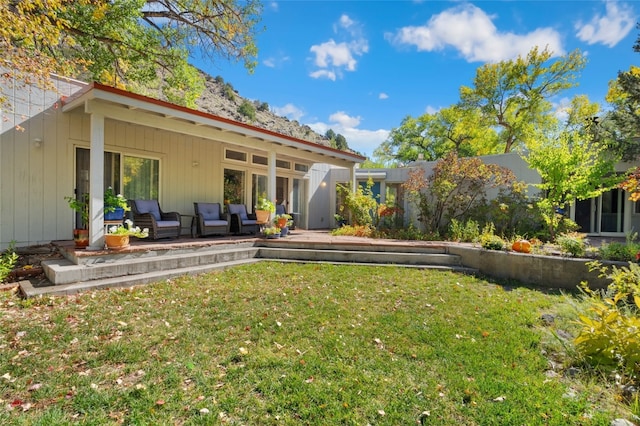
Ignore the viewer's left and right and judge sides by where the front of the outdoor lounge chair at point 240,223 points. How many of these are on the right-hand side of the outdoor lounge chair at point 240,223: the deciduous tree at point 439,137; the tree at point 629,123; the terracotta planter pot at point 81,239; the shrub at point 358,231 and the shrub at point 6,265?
2

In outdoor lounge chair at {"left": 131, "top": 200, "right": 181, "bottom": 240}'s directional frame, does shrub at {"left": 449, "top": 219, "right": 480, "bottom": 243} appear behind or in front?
in front

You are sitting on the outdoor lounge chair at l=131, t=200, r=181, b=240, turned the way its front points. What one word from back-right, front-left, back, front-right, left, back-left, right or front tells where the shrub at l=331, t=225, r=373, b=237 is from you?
front-left

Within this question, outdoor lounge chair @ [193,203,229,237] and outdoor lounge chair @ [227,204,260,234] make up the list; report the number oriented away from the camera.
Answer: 0

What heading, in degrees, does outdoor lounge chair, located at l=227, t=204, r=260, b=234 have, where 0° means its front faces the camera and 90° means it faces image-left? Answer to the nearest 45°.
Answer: approximately 315°

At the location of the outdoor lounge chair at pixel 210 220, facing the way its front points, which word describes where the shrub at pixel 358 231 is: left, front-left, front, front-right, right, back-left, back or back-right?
front-left
